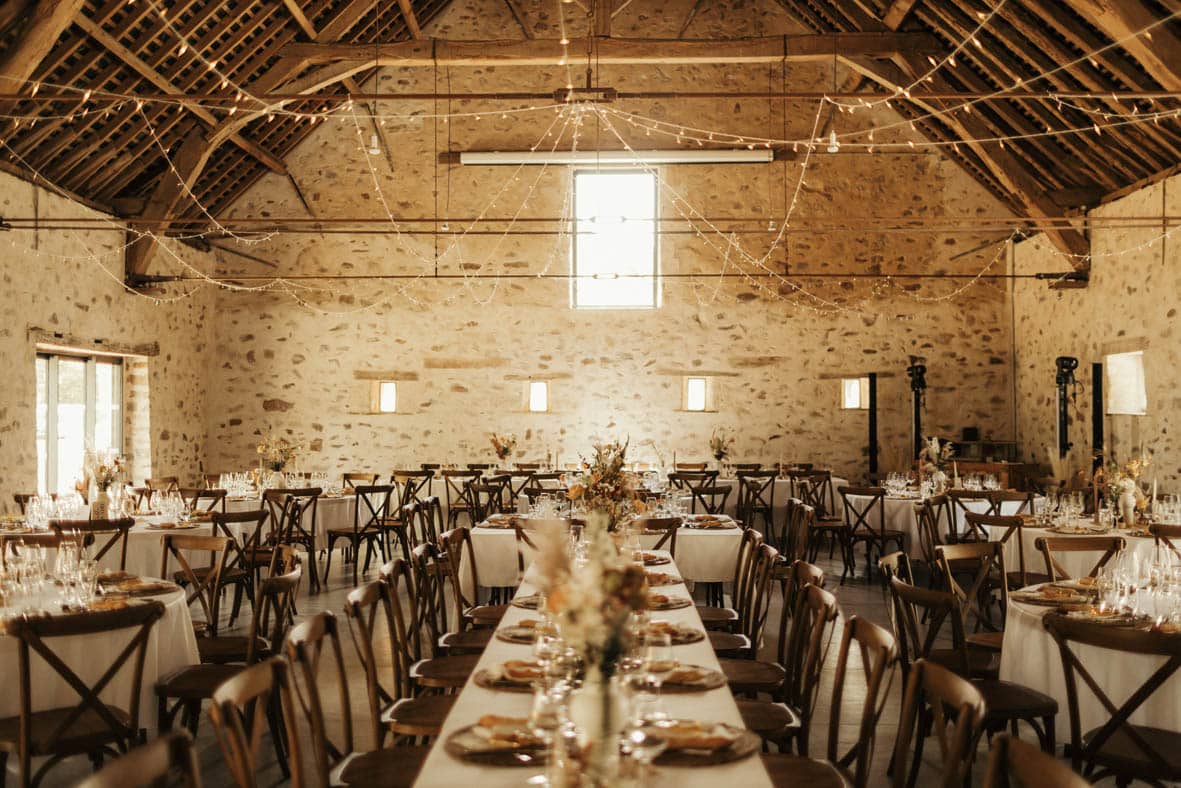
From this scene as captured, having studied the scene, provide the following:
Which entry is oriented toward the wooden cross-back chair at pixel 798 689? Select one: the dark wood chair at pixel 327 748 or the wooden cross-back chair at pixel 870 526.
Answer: the dark wood chair

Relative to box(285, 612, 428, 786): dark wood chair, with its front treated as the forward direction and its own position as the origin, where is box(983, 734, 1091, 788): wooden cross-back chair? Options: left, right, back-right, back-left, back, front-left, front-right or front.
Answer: front-right

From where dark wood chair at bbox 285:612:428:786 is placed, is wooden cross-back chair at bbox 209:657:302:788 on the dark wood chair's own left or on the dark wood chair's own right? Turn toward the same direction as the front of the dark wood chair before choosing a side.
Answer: on the dark wood chair's own right

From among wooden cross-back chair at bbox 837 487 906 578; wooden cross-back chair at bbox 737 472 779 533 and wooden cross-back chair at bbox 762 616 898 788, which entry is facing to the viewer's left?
wooden cross-back chair at bbox 762 616 898 788

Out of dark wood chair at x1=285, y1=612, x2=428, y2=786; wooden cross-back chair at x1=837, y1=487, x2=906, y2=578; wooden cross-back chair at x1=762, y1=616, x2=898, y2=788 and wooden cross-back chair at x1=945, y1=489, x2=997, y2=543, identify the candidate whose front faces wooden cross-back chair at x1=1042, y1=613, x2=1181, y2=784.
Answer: the dark wood chair

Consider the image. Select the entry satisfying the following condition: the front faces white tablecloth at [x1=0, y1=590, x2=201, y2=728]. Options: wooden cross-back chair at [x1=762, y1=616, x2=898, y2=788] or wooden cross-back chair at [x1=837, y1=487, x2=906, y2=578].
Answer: wooden cross-back chair at [x1=762, y1=616, x2=898, y2=788]

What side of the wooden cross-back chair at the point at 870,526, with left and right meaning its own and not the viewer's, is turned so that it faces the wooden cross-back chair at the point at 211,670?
back

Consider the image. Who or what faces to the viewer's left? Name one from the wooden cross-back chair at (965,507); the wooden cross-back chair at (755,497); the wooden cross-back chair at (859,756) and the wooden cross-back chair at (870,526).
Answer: the wooden cross-back chair at (859,756)

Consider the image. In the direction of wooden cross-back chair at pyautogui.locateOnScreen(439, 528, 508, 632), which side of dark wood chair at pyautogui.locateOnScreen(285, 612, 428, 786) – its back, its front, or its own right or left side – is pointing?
left

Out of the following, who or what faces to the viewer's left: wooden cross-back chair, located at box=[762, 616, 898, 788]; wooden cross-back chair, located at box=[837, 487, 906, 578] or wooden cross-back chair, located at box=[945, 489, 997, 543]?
wooden cross-back chair, located at box=[762, 616, 898, 788]

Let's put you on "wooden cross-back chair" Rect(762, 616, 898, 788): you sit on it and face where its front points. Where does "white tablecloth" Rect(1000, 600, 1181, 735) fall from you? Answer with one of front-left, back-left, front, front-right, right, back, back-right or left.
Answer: back-right
